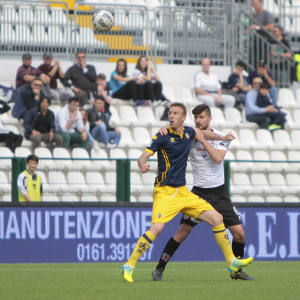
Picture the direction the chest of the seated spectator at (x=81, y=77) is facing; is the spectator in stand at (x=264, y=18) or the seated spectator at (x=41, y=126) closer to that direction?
the seated spectator

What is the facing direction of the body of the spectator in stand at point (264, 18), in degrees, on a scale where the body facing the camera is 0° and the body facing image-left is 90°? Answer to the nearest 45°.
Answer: approximately 45°

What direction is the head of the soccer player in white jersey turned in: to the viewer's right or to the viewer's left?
to the viewer's left

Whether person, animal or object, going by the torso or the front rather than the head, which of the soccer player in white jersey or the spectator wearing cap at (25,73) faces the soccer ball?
the spectator wearing cap

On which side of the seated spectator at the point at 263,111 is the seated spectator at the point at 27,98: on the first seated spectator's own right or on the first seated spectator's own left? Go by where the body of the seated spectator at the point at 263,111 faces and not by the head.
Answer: on the first seated spectator's own right

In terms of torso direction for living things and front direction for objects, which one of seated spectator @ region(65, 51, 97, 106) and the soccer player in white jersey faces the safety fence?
the seated spectator

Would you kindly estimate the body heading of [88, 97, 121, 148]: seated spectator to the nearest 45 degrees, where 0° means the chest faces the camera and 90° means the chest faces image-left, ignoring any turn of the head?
approximately 315°

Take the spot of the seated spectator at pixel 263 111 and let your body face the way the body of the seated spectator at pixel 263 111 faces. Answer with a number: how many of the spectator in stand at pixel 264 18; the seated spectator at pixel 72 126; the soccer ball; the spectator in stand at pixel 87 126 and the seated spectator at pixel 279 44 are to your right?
3

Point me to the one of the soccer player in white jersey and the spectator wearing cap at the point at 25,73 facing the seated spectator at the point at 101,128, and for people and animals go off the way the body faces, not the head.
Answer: the spectator wearing cap

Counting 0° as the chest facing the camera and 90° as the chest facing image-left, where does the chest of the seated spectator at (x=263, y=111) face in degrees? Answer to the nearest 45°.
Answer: approximately 315°

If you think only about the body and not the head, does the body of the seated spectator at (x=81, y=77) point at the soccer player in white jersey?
yes

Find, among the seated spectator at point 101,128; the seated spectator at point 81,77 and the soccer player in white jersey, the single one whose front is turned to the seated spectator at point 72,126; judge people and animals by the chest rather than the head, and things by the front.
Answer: the seated spectator at point 81,77
